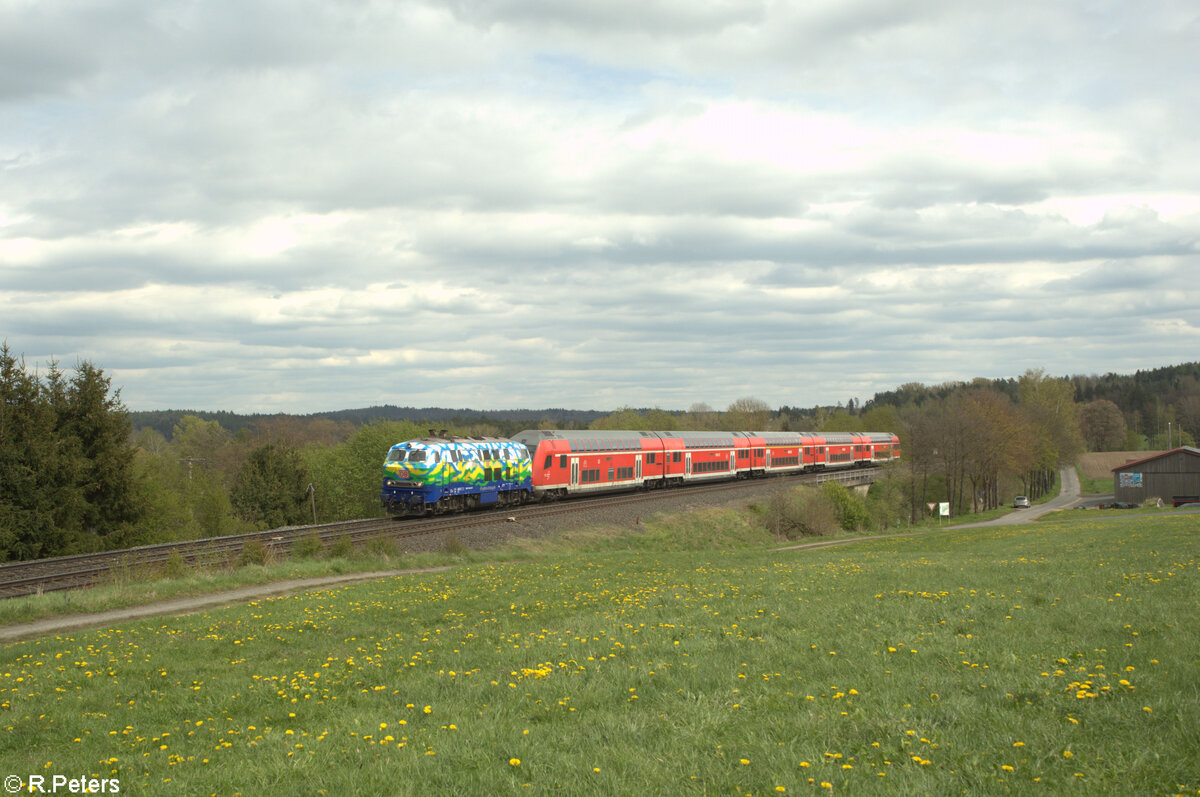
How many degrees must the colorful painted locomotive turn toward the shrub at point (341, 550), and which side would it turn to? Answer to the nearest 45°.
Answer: approximately 45° to its left

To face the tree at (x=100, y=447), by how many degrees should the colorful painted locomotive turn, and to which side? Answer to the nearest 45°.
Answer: approximately 45° to its right

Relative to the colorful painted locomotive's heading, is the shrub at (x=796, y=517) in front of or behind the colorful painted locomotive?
behind

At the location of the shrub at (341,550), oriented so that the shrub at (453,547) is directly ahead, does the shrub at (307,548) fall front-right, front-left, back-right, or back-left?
back-left

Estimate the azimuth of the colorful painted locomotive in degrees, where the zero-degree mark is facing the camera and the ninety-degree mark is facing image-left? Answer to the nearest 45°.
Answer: approximately 45°

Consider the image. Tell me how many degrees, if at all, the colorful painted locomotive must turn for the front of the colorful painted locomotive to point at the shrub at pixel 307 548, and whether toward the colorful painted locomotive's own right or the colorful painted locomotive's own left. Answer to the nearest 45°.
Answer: approximately 45° to the colorful painted locomotive's own left

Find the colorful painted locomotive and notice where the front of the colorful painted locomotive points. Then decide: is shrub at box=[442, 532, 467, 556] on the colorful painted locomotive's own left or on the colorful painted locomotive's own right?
on the colorful painted locomotive's own left
